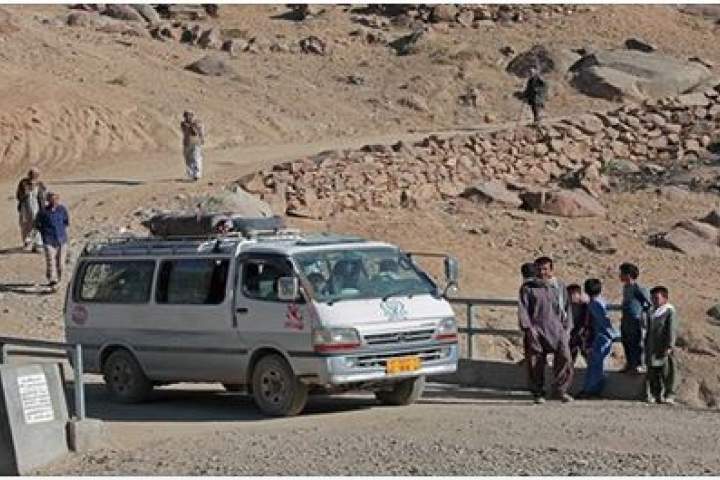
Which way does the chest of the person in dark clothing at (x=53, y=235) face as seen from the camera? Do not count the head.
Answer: toward the camera

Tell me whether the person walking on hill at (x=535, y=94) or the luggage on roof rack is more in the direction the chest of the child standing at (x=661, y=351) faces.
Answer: the luggage on roof rack

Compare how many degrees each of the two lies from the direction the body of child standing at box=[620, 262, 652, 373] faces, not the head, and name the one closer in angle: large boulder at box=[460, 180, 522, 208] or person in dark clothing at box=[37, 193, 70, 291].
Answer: the person in dark clothing

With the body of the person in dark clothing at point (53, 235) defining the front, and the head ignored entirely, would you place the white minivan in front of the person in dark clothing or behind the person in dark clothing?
in front

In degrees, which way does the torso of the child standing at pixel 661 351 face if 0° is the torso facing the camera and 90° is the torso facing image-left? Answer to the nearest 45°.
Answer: approximately 45°

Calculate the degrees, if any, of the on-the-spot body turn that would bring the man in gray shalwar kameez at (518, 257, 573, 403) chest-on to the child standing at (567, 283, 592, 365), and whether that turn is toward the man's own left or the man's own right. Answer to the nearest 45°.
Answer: approximately 135° to the man's own left

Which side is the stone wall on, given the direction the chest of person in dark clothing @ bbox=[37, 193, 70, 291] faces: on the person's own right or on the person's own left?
on the person's own left

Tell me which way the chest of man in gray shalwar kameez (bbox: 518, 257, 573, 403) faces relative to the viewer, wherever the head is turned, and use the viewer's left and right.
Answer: facing the viewer

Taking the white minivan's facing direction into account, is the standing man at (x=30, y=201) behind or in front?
behind

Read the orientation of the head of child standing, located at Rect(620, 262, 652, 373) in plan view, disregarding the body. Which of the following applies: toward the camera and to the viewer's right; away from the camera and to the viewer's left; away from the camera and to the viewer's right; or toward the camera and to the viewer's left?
toward the camera and to the viewer's left

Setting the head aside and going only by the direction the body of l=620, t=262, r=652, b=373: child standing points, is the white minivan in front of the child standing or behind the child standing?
in front

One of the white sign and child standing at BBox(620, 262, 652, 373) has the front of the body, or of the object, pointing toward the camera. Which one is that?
the white sign

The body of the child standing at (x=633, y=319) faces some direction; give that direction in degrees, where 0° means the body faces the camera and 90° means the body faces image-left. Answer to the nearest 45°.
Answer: approximately 90°
